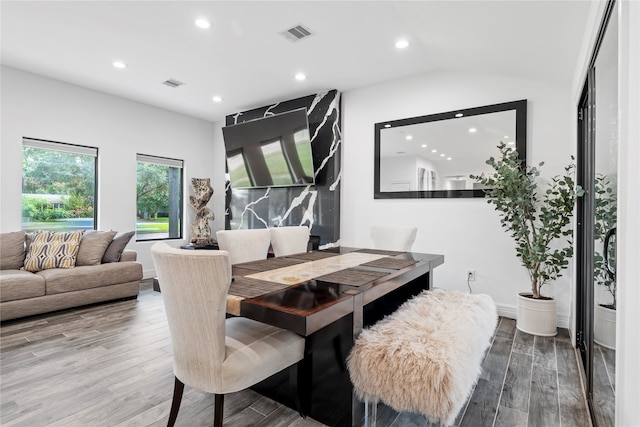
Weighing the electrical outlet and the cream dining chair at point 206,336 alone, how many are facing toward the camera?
1

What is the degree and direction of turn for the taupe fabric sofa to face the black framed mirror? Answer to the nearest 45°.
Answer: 0° — it already faces it

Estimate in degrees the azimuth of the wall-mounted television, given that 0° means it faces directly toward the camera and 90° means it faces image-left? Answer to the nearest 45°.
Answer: approximately 45°

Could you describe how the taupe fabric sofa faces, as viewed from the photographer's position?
facing the viewer and to the right of the viewer

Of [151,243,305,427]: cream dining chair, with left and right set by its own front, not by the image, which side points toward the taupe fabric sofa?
left

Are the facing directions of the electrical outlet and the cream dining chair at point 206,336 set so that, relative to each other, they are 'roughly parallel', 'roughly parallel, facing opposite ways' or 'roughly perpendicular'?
roughly parallel, facing opposite ways

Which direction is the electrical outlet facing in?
toward the camera

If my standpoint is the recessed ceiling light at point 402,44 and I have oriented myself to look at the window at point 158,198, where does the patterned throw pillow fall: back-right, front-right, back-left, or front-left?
front-left

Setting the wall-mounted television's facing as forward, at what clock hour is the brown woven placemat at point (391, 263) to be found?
The brown woven placemat is roughly at 10 o'clock from the wall-mounted television.

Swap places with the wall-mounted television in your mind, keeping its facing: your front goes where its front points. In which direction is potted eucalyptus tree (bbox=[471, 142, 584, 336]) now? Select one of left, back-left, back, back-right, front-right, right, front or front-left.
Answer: left

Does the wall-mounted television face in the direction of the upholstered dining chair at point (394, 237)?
no

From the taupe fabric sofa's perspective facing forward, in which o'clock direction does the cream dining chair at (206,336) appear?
The cream dining chair is roughly at 1 o'clock from the taupe fabric sofa.

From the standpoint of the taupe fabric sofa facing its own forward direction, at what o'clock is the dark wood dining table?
The dark wood dining table is roughly at 1 o'clock from the taupe fabric sofa.

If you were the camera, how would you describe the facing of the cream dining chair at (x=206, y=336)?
facing away from the viewer and to the right of the viewer

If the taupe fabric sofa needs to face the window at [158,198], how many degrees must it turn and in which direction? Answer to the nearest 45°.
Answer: approximately 90° to its left

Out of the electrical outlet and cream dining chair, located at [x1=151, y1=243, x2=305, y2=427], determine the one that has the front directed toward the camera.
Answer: the electrical outlet
